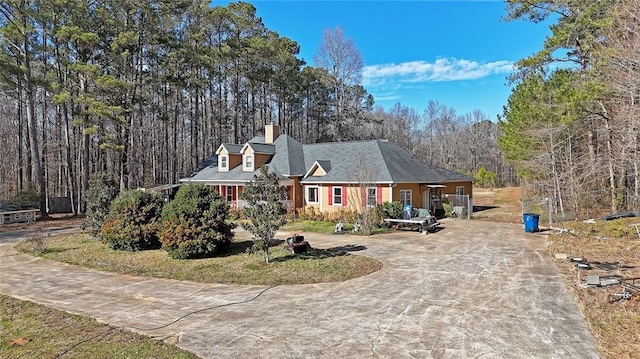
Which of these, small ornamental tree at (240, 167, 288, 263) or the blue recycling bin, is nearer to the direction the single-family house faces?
the small ornamental tree

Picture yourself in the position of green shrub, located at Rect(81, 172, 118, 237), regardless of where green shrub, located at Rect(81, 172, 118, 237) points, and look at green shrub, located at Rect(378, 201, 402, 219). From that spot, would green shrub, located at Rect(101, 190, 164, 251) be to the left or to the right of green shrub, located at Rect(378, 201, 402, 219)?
right

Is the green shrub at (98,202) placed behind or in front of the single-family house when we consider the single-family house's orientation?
in front

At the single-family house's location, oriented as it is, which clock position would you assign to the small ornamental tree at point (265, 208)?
The small ornamental tree is roughly at 11 o'clock from the single-family house.

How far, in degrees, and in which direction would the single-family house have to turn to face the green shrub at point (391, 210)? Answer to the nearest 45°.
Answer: approximately 90° to its left

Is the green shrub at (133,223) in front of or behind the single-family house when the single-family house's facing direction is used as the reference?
in front

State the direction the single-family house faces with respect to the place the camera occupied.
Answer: facing the viewer and to the left of the viewer

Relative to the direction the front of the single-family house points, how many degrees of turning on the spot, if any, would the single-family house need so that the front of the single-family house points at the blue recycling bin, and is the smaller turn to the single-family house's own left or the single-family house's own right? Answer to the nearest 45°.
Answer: approximately 90° to the single-family house's own left
